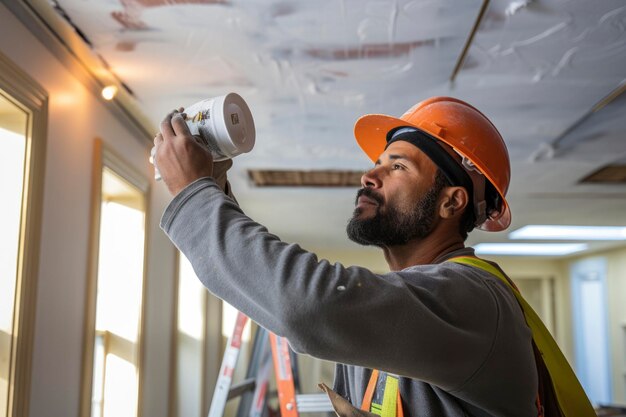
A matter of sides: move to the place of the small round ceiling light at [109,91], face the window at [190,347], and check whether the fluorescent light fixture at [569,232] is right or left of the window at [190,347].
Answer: right

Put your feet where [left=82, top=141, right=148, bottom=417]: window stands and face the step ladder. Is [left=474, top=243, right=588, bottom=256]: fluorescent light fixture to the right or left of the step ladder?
left

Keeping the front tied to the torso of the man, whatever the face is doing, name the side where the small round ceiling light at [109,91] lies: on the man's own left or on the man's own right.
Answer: on the man's own right

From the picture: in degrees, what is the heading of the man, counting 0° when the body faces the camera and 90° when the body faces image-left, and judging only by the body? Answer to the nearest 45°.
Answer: approximately 90°

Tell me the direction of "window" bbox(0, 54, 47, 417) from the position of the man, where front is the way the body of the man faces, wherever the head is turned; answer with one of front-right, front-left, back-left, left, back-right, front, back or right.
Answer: front-right

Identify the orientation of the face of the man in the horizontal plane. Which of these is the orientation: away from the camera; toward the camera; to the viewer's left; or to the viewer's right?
to the viewer's left

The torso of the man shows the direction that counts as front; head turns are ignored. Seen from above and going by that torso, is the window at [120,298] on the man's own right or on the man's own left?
on the man's own right

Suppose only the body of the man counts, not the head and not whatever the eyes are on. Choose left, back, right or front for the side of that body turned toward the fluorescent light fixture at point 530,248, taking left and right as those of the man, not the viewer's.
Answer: right
